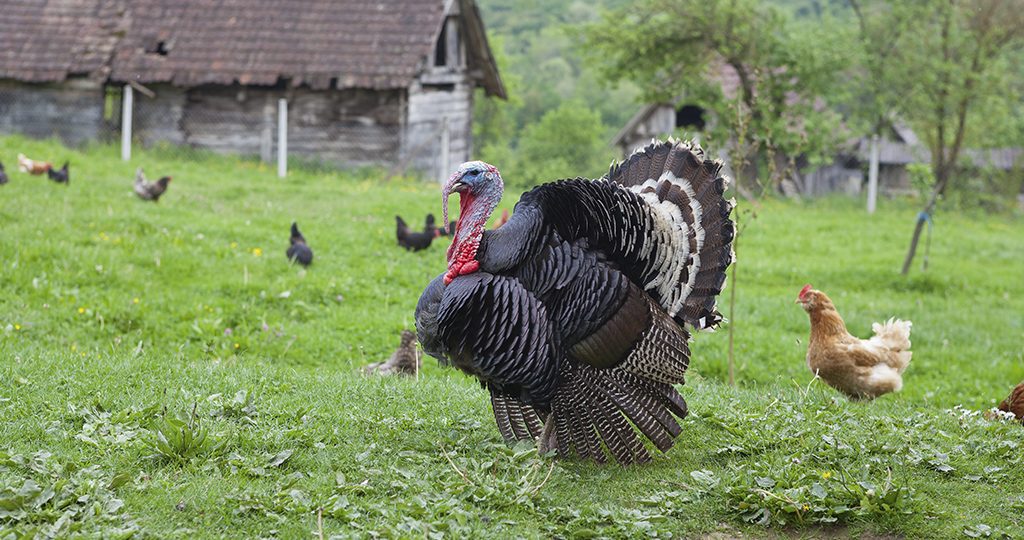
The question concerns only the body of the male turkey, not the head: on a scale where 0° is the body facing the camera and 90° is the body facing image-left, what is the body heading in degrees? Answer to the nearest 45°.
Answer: approximately 90°

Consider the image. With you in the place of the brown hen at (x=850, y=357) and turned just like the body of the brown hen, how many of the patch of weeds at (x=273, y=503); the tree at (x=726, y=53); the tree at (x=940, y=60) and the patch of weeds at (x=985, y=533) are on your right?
2

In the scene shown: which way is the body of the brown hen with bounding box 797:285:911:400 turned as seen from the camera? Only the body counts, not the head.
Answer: to the viewer's left

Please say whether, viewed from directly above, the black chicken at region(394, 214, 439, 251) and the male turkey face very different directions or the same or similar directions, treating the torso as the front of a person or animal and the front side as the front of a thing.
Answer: very different directions

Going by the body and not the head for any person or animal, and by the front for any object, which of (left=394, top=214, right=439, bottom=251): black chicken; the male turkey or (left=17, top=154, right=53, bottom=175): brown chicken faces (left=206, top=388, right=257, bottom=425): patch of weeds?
the male turkey

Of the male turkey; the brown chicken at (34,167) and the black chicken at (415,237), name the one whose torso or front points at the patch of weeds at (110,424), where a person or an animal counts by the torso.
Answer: the male turkey

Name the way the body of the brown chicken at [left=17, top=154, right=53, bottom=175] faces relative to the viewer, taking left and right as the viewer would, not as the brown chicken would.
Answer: facing to the right of the viewer

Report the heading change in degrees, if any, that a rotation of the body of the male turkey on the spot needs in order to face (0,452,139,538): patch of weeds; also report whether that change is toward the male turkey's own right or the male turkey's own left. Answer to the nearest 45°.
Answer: approximately 45° to the male turkey's own left

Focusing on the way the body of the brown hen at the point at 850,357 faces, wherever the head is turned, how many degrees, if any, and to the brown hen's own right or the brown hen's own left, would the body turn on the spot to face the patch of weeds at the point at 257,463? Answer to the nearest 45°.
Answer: approximately 45° to the brown hen's own left

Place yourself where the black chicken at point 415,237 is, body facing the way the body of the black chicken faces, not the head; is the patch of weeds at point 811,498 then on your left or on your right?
on your right
